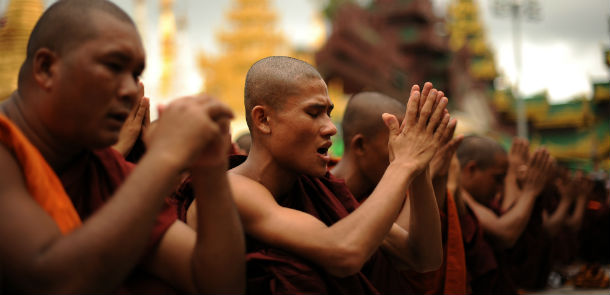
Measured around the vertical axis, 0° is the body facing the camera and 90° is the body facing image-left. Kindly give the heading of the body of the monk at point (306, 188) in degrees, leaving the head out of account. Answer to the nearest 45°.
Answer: approximately 315°

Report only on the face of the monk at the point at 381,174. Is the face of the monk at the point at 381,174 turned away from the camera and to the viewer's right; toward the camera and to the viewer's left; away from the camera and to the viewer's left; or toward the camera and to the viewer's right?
away from the camera and to the viewer's right

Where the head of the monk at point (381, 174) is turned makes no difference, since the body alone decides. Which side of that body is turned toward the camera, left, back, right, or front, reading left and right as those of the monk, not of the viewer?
right

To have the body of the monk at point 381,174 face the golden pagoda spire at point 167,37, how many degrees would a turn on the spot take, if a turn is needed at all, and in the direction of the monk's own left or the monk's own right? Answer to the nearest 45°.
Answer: approximately 135° to the monk's own left

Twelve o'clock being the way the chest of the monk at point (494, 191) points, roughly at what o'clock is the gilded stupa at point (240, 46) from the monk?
The gilded stupa is roughly at 8 o'clock from the monk.

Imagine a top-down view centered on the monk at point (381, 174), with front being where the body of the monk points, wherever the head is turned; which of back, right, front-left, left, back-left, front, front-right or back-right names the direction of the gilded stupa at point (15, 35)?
back-left

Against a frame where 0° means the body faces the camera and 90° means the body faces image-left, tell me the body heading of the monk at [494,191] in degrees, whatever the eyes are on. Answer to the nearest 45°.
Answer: approximately 270°

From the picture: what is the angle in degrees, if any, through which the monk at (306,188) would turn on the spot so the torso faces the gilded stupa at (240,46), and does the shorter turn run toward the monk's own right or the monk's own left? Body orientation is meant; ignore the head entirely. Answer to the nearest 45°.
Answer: approximately 135° to the monk's own left

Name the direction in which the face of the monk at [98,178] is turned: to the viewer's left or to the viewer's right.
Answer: to the viewer's right

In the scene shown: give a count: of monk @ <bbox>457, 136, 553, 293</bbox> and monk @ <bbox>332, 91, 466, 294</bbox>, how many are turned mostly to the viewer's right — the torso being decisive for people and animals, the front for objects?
2
